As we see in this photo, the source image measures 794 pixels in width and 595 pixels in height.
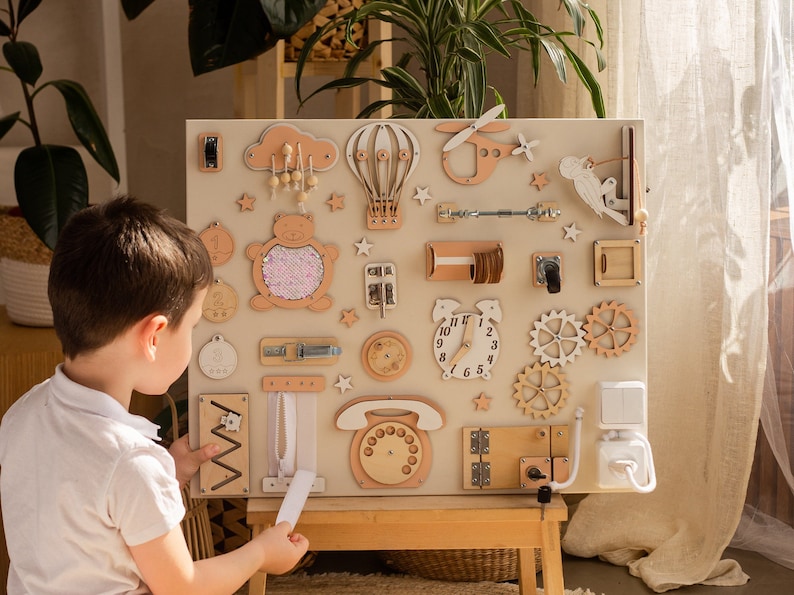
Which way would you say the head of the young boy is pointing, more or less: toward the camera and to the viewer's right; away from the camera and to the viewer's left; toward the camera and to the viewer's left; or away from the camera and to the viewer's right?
away from the camera and to the viewer's right

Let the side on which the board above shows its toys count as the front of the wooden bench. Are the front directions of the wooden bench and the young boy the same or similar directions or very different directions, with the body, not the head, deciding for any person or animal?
very different directions

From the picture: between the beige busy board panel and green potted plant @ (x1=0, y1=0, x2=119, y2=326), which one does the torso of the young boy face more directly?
the beige busy board panel

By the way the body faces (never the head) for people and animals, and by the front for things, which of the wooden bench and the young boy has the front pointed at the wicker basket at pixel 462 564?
the young boy

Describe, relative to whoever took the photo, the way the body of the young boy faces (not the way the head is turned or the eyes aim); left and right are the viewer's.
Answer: facing away from the viewer and to the right of the viewer

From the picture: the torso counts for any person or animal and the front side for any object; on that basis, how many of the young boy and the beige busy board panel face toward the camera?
1

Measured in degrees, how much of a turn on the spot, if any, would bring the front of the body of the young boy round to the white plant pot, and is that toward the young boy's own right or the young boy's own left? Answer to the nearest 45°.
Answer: approximately 45° to the young boy's own left
